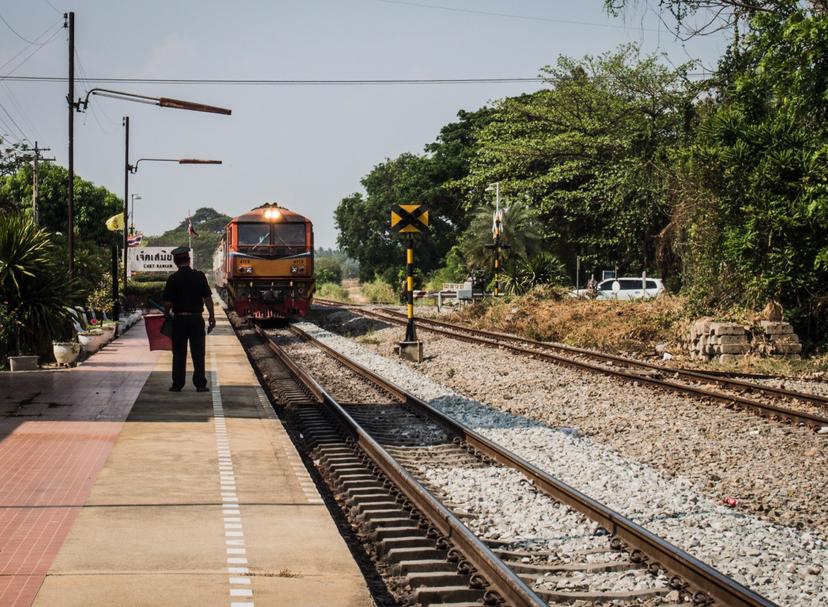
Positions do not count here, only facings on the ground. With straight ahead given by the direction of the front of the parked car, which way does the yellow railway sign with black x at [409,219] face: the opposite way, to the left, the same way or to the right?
to the left

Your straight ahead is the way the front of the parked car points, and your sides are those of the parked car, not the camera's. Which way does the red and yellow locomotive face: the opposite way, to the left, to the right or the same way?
to the left

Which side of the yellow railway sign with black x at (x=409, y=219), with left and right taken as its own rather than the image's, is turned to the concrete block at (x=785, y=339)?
left

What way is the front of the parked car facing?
to the viewer's left

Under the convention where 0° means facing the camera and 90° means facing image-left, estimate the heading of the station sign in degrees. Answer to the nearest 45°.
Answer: approximately 0°

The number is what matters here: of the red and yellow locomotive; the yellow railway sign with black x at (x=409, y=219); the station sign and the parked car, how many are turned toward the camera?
3

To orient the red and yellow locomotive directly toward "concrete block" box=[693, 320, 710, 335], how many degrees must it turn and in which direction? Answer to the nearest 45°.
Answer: approximately 45° to its left

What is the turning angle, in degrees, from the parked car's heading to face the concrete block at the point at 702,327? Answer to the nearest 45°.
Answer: approximately 90° to its left

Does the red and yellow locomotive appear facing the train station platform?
yes
